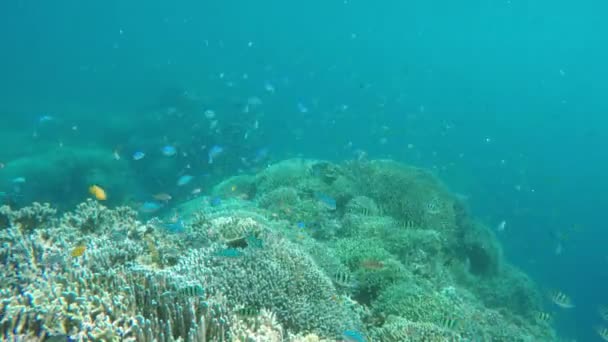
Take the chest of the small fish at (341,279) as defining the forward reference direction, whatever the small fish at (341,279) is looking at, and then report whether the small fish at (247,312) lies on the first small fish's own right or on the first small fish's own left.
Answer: on the first small fish's own left

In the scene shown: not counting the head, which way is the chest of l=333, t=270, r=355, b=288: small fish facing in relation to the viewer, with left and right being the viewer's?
facing to the left of the viewer

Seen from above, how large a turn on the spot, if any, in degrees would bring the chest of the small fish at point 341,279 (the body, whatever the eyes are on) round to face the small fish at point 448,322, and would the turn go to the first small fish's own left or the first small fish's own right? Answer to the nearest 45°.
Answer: approximately 180°

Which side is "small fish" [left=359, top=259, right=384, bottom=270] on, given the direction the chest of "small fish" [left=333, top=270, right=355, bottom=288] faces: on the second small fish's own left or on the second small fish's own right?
on the second small fish's own right
